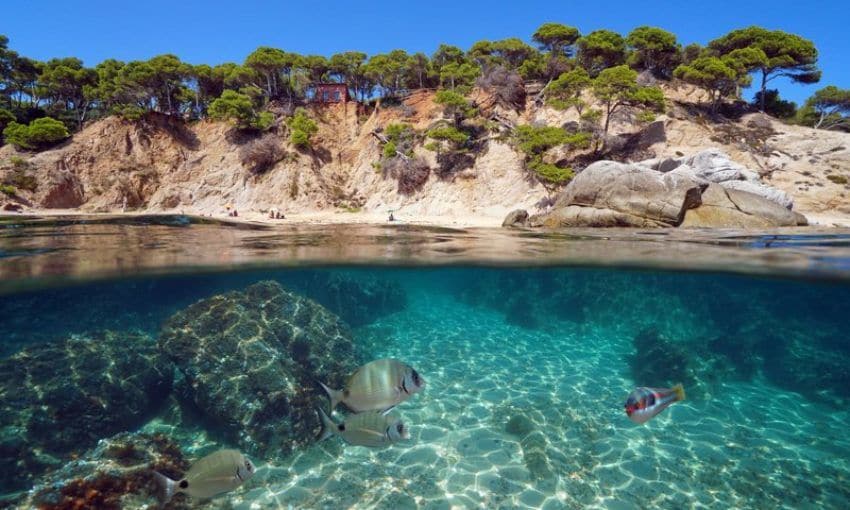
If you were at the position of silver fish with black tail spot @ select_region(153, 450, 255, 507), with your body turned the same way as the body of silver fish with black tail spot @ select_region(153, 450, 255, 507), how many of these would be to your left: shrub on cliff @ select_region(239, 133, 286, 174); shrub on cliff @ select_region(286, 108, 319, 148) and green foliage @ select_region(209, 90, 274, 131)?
3

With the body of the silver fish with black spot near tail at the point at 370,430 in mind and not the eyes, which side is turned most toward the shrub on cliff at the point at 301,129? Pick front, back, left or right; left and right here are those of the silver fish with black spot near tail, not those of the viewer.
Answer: left

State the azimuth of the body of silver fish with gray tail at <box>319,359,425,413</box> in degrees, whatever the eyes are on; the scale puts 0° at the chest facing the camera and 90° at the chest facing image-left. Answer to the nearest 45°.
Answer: approximately 270°

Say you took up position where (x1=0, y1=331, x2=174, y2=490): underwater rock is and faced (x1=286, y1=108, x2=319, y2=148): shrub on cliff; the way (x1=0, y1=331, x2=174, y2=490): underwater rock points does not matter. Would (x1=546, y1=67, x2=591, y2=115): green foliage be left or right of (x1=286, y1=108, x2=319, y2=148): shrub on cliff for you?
right

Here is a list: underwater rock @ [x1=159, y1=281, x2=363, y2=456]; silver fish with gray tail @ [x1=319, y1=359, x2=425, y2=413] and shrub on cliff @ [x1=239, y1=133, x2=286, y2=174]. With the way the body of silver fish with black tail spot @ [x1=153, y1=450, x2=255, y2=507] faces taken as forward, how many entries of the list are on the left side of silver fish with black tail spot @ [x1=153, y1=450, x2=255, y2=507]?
2

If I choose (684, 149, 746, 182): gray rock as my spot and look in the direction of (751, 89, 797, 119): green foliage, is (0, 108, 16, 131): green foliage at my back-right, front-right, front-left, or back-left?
back-left

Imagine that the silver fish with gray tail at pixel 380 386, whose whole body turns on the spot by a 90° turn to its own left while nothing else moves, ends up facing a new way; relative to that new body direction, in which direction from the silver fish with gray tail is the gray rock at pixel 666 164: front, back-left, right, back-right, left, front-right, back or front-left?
front-right

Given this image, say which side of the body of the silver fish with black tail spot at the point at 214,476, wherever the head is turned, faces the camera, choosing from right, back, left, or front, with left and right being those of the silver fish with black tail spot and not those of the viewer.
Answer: right

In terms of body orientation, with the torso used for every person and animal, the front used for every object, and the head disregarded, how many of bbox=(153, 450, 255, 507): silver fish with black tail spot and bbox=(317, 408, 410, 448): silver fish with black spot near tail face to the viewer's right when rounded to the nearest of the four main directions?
2

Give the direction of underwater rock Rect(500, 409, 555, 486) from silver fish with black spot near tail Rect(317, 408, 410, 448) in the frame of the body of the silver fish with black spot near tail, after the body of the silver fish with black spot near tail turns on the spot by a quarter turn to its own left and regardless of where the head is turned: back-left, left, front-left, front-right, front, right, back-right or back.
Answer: front-right

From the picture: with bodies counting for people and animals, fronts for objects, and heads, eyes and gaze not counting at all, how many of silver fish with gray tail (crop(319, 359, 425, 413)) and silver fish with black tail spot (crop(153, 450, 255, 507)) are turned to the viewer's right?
2

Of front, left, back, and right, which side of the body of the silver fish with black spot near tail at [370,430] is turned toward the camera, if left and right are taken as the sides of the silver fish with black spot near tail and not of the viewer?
right

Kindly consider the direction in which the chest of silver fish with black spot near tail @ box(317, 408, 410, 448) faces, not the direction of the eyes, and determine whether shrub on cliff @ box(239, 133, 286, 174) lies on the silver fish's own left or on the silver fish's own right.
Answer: on the silver fish's own left
